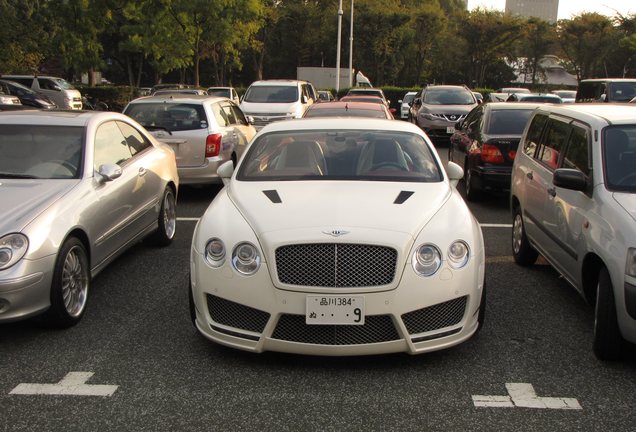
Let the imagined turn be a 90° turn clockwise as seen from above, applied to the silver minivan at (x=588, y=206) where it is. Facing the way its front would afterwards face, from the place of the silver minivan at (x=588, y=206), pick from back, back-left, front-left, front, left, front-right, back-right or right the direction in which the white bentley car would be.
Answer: front

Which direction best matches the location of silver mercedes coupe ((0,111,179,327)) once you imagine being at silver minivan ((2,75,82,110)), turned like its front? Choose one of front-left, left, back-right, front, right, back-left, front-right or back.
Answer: front-right

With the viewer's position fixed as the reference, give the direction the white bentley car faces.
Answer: facing the viewer

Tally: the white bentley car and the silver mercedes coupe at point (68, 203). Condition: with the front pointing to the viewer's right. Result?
0

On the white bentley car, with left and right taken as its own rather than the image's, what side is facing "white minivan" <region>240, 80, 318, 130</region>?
back

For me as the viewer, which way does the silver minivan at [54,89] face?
facing the viewer and to the right of the viewer

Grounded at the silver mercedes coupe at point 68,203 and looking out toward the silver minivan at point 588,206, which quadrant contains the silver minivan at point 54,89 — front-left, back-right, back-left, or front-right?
back-left

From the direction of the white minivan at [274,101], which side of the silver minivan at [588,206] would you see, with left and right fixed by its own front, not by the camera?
back

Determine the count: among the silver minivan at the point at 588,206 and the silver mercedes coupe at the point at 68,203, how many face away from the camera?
0

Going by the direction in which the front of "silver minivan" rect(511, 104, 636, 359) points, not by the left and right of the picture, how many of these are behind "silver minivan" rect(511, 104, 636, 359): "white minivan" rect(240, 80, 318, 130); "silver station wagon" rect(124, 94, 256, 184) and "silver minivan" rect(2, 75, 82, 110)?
3

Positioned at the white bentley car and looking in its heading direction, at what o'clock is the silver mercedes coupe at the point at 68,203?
The silver mercedes coupe is roughly at 4 o'clock from the white bentley car.

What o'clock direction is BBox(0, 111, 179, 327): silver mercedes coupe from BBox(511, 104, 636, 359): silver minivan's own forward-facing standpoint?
The silver mercedes coupe is roughly at 4 o'clock from the silver minivan.

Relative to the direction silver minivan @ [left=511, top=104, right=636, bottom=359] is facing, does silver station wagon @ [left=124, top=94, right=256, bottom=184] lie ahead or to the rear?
to the rear

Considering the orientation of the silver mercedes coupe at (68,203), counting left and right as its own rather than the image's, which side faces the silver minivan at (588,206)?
left
